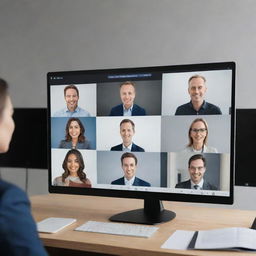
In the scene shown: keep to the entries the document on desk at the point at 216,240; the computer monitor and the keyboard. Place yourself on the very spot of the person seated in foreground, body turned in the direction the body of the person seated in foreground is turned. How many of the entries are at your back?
0

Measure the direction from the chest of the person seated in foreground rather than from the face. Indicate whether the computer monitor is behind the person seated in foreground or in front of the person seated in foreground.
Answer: in front

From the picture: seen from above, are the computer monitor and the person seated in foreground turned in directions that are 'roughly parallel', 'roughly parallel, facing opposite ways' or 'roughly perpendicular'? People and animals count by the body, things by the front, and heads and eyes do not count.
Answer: roughly parallel, facing opposite ways

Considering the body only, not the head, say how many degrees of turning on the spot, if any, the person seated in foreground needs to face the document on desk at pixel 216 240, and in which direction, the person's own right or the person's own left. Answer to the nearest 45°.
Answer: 0° — they already face it

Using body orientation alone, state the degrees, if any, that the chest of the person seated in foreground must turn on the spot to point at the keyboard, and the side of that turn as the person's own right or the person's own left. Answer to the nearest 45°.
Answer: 0° — they already face it

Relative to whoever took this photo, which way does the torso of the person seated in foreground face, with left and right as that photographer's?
facing away from the viewer and to the right of the viewer

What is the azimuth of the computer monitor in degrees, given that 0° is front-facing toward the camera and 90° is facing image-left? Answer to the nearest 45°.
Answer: approximately 45°

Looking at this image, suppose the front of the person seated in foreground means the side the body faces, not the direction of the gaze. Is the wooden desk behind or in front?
in front
